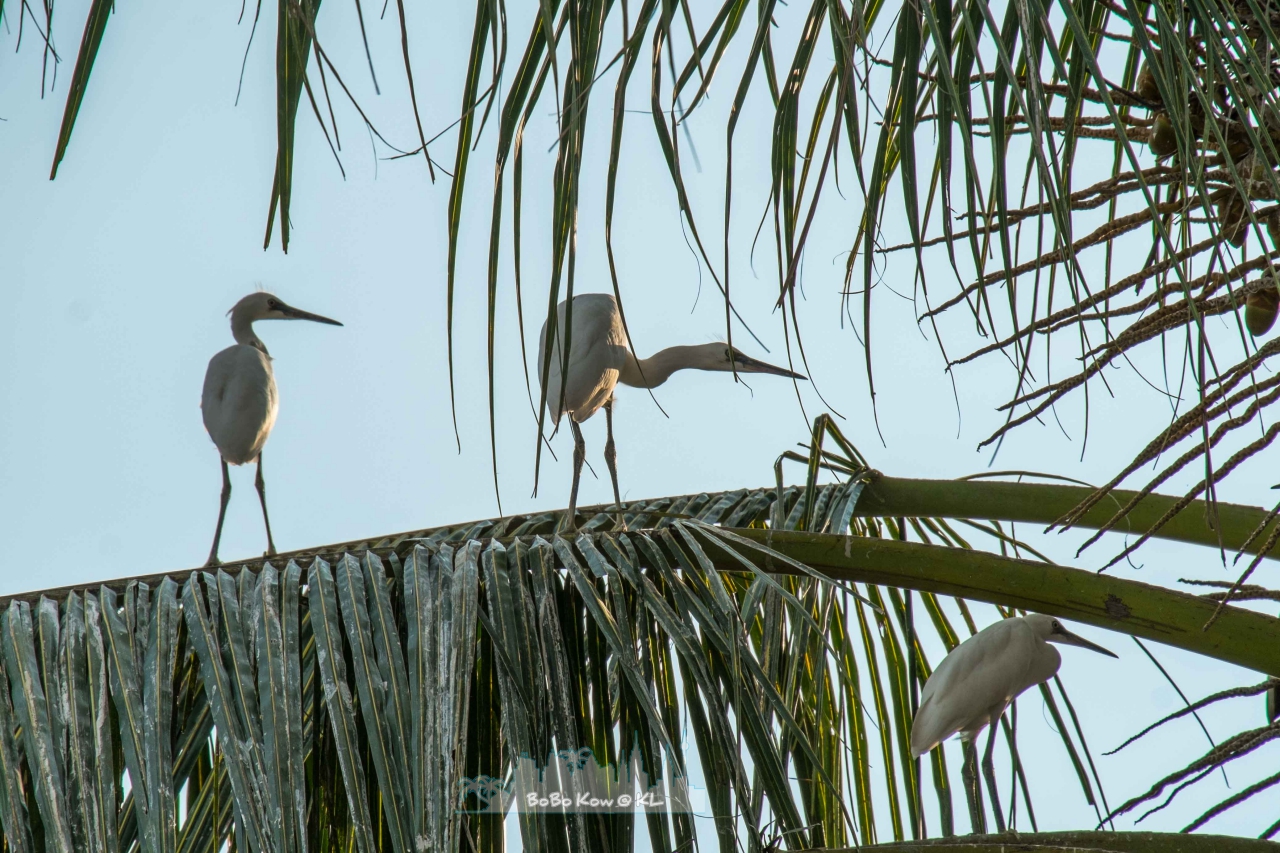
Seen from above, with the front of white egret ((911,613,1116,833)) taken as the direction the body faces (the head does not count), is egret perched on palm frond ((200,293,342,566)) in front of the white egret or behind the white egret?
behind

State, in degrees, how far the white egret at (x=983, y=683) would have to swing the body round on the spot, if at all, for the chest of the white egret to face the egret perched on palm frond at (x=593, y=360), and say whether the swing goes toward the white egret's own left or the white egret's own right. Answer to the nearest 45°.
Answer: approximately 135° to the white egret's own left

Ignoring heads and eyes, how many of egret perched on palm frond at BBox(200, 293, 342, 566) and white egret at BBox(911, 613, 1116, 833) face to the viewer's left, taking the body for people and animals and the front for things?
0

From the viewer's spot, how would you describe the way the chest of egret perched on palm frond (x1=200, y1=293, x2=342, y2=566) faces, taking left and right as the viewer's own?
facing away from the viewer and to the right of the viewer

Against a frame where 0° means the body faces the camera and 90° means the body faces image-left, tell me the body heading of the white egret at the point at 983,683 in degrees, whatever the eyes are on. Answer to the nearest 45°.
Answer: approximately 270°
